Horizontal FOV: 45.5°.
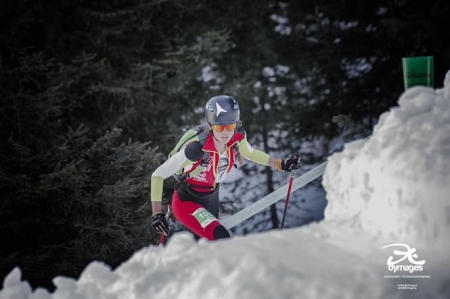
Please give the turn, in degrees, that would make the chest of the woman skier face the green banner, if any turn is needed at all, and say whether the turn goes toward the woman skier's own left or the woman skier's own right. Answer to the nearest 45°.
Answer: approximately 90° to the woman skier's own left

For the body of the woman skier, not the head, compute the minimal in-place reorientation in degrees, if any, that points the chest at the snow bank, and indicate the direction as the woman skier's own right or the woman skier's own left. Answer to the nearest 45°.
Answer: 0° — they already face it

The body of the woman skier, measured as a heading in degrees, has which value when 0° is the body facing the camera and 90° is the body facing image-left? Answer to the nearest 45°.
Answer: approximately 315°
